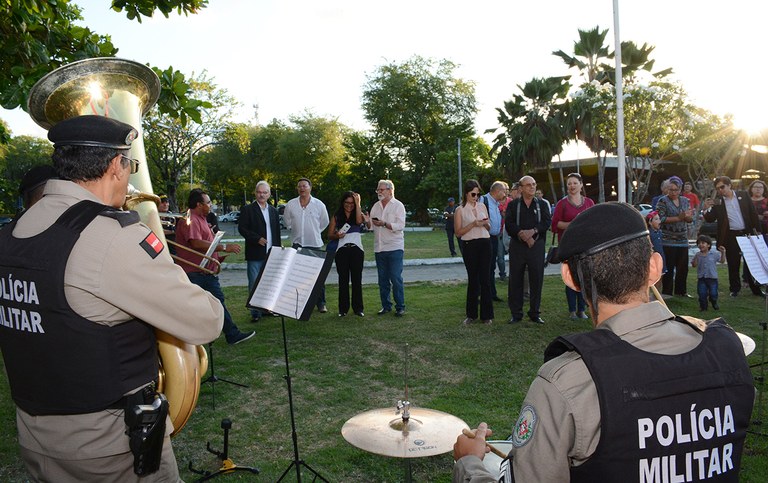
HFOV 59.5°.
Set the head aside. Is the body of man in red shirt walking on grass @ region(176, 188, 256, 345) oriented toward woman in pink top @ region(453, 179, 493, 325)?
yes

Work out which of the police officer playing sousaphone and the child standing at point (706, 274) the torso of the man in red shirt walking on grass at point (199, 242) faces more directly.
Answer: the child standing

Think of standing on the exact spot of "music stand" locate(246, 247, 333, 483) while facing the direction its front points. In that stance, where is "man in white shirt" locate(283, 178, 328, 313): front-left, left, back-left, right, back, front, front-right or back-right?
back-right

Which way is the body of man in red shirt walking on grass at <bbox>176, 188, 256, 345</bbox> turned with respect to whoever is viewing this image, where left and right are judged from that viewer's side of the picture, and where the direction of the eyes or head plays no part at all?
facing to the right of the viewer

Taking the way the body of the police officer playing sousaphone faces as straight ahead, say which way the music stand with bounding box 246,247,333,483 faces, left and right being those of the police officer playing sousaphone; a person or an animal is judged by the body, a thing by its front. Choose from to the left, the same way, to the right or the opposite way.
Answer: the opposite way

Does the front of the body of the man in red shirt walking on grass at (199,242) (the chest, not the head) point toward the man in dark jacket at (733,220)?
yes

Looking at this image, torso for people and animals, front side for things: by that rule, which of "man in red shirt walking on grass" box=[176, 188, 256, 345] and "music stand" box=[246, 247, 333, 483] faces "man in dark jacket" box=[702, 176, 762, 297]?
the man in red shirt walking on grass

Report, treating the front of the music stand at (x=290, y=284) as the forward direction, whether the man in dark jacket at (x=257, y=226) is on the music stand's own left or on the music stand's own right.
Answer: on the music stand's own right

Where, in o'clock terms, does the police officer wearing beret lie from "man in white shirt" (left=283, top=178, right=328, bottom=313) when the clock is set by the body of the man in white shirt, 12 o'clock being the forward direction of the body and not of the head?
The police officer wearing beret is roughly at 12 o'clock from the man in white shirt.

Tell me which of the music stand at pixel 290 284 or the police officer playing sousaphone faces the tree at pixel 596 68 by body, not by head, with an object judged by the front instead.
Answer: the police officer playing sousaphone

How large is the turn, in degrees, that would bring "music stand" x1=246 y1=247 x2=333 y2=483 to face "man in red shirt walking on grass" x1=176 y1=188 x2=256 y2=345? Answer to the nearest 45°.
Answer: approximately 135° to its right

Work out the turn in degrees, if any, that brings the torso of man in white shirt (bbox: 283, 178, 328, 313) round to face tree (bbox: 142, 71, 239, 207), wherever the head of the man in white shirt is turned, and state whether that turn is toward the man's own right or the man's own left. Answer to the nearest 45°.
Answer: approximately 180°
